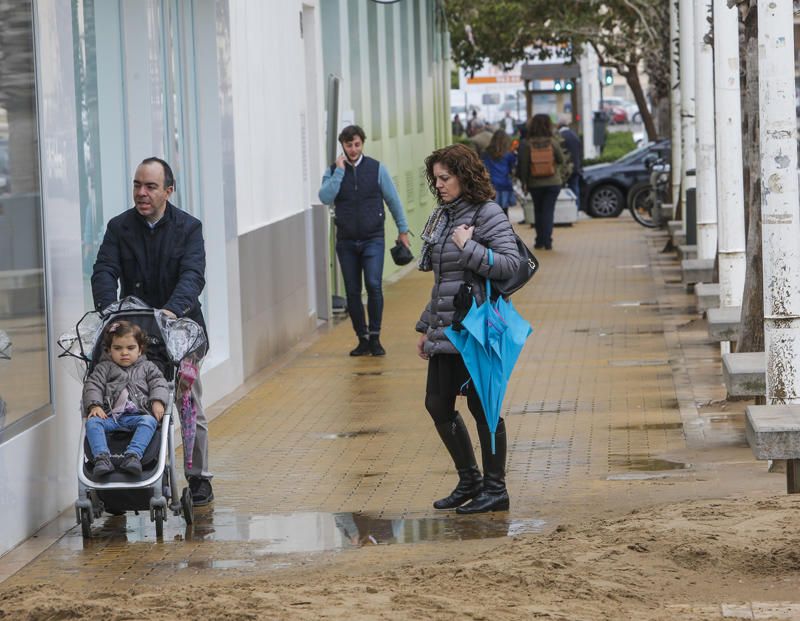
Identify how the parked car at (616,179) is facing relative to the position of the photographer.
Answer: facing to the left of the viewer

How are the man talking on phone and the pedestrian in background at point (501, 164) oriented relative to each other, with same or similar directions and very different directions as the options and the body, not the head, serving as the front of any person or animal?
very different directions

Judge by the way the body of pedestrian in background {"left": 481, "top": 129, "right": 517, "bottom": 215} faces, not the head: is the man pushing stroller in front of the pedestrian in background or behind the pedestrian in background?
behind

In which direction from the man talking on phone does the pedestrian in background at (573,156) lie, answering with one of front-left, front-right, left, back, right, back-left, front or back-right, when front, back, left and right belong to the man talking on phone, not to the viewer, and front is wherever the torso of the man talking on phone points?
back

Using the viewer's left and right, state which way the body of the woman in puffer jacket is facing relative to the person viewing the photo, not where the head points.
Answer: facing to the left of the viewer

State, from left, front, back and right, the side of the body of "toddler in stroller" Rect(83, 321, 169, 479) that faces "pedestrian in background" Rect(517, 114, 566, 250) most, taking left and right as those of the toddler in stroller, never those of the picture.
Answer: back

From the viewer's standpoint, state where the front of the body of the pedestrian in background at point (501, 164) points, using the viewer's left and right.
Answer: facing away from the viewer

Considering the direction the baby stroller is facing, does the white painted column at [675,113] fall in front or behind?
behind

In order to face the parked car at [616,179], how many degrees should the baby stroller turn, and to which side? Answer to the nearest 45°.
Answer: approximately 180°

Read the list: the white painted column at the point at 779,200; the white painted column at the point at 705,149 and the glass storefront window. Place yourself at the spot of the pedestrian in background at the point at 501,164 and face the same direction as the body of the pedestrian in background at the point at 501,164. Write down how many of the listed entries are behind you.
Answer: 3

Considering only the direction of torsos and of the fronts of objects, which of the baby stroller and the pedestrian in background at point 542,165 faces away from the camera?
the pedestrian in background

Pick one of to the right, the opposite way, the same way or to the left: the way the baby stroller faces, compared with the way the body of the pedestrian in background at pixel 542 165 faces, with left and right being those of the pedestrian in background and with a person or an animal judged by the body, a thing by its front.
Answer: the opposite way

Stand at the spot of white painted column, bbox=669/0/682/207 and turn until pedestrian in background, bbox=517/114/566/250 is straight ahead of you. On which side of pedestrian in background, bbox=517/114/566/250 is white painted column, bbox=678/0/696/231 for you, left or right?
left

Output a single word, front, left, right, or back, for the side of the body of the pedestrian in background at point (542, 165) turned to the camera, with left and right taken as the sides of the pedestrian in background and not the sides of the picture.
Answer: back
